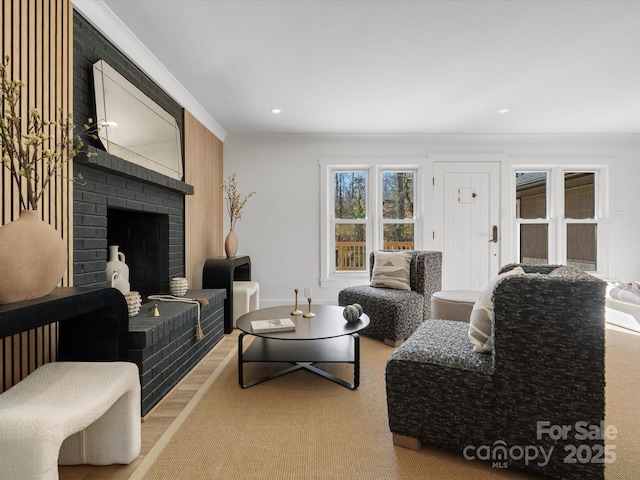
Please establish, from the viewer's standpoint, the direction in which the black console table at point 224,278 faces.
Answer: facing to the right of the viewer

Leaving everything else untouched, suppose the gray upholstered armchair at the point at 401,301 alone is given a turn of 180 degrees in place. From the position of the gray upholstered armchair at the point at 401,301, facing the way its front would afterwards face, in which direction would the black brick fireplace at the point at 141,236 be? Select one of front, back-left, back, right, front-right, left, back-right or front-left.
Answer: back

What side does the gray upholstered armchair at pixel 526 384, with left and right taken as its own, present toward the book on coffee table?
front

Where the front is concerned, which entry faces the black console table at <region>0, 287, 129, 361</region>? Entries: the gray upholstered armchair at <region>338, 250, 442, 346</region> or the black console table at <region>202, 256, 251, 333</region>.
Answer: the gray upholstered armchair

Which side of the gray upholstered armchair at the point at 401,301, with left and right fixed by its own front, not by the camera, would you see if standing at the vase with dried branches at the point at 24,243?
front

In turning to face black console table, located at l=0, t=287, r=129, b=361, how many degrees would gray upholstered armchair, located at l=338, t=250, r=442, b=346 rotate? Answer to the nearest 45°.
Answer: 0° — it already faces it

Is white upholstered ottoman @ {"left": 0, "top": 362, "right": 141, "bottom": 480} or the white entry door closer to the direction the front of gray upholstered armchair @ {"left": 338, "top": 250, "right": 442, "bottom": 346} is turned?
the white upholstered ottoman

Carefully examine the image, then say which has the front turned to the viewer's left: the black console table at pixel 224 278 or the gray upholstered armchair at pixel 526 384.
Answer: the gray upholstered armchair

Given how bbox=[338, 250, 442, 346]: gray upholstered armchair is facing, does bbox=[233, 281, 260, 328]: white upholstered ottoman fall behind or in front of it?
in front

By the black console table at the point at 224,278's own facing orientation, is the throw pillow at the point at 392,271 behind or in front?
in front

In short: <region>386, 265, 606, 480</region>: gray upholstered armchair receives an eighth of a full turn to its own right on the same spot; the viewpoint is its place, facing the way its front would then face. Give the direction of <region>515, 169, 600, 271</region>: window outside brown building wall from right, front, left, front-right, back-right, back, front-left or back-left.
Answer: front-right

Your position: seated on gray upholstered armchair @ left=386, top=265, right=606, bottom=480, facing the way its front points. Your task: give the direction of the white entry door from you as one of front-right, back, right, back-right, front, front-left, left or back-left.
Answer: right

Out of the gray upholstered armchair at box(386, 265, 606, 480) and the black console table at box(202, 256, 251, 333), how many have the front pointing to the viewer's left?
1

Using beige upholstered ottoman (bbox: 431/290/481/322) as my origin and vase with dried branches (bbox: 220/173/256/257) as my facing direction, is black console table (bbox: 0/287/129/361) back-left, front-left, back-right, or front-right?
front-left

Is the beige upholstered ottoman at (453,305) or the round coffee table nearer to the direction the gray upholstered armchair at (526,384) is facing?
the round coffee table

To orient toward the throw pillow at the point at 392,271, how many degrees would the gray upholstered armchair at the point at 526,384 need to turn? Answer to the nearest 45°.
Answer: approximately 45° to its right

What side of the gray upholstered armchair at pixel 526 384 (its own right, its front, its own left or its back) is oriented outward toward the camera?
left

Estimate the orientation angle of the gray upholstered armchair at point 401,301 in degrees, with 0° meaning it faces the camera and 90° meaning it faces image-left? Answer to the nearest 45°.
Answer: approximately 45°
